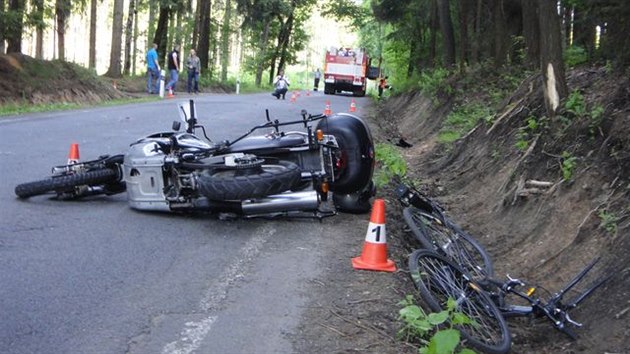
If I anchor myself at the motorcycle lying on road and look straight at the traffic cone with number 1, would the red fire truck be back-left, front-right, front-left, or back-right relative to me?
back-left

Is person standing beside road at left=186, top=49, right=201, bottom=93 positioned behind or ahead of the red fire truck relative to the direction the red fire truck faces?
behind

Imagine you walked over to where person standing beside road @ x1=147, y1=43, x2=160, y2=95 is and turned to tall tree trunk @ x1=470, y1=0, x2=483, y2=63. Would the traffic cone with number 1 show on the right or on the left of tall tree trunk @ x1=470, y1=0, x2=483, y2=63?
right

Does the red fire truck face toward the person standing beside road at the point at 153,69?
no
